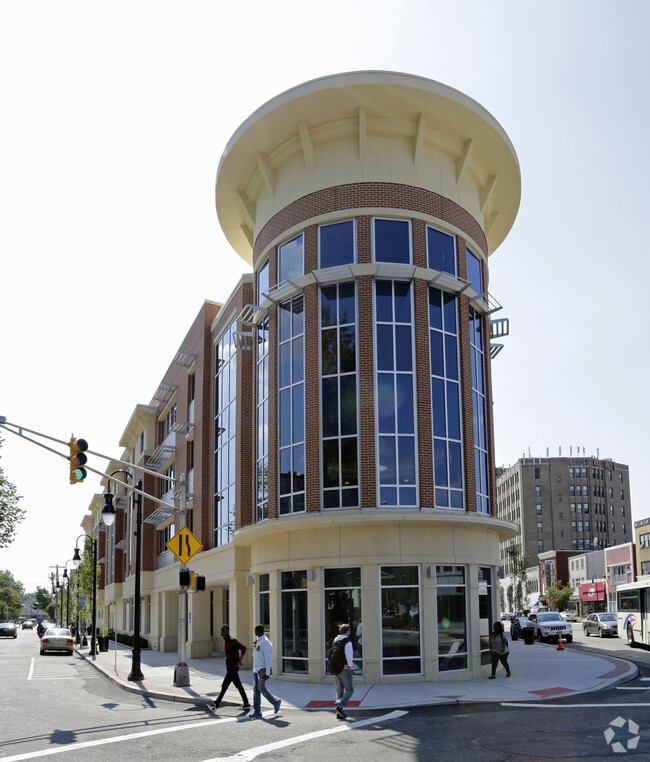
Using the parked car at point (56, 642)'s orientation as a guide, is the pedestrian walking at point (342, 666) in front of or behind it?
behind

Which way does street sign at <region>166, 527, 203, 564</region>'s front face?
toward the camera

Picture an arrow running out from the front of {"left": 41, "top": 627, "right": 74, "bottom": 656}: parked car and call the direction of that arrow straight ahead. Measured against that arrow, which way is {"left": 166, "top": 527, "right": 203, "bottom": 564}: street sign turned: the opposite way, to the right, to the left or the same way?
the opposite way

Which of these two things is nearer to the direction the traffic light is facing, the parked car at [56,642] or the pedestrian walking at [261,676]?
the pedestrian walking

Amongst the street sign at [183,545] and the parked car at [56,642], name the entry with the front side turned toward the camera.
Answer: the street sign

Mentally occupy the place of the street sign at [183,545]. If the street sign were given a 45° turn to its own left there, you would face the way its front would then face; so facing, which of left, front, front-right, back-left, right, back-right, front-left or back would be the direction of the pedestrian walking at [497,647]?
front-left

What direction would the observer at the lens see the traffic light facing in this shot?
facing the viewer and to the right of the viewer

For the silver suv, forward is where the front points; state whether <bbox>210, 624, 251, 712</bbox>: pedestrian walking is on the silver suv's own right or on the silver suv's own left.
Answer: on the silver suv's own right

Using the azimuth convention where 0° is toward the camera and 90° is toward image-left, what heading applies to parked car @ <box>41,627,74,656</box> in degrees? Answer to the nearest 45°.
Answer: approximately 180°
